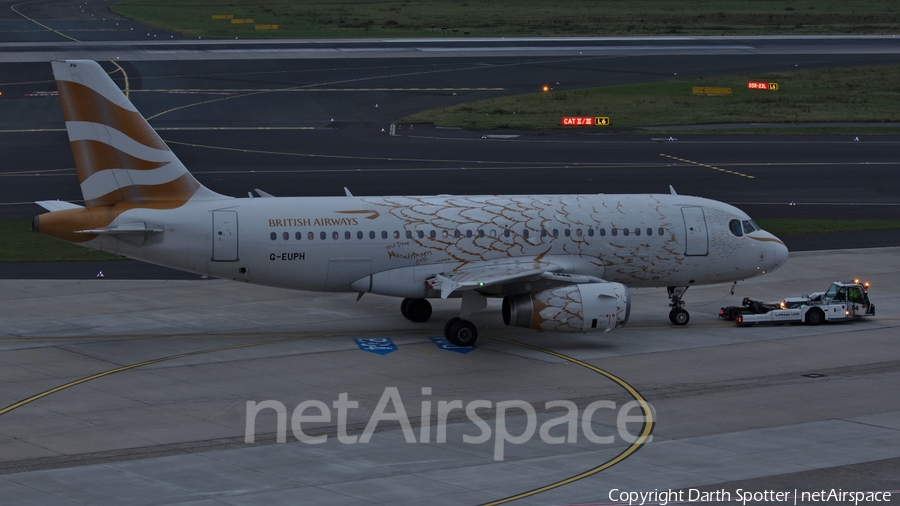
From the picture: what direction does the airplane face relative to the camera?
to the viewer's right
